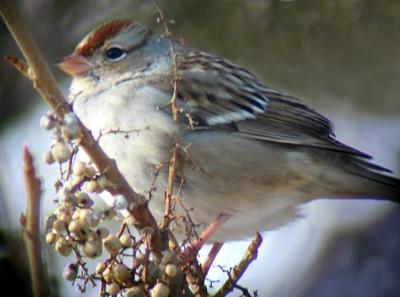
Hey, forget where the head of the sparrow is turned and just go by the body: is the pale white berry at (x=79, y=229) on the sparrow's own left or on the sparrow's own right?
on the sparrow's own left

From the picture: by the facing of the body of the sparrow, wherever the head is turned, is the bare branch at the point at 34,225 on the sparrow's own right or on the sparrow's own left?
on the sparrow's own left

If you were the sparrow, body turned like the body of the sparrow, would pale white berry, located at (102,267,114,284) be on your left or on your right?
on your left

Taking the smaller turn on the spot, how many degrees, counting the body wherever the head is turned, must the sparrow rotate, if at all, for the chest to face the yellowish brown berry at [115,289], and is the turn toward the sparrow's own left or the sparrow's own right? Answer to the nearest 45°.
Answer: approximately 90° to the sparrow's own left

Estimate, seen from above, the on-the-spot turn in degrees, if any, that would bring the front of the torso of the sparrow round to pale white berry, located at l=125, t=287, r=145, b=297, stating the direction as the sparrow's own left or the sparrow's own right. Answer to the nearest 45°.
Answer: approximately 90° to the sparrow's own left

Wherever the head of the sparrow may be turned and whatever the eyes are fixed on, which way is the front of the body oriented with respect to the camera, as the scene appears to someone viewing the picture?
to the viewer's left
